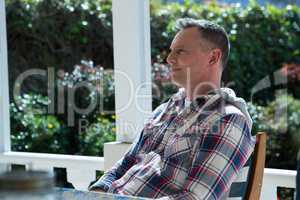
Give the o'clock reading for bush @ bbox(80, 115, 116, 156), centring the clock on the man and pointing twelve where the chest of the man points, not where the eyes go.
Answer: The bush is roughly at 4 o'clock from the man.

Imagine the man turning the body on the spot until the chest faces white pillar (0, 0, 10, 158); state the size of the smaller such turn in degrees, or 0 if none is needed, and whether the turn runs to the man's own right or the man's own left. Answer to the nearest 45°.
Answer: approximately 90° to the man's own right

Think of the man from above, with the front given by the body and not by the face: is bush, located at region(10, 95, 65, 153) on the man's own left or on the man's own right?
on the man's own right

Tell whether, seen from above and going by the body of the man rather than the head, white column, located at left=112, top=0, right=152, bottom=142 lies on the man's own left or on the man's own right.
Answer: on the man's own right

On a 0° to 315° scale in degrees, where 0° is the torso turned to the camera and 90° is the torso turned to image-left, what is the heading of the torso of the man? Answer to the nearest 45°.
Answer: approximately 45°

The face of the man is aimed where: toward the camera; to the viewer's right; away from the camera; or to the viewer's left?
to the viewer's left
